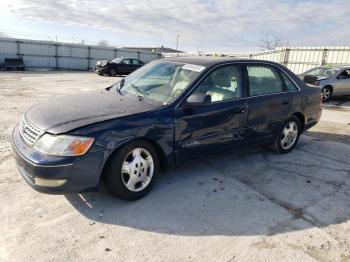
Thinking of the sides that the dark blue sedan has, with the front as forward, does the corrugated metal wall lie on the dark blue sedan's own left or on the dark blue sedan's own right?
on the dark blue sedan's own right

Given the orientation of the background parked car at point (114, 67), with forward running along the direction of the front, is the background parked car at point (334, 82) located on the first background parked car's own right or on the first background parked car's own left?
on the first background parked car's own left

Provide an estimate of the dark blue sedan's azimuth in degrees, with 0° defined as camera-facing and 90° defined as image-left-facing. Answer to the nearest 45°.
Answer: approximately 45°

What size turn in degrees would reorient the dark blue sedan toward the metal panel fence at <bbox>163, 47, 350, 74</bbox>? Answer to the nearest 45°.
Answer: approximately 180°

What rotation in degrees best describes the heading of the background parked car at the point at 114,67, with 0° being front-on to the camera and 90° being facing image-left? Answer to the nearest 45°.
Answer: approximately 45°

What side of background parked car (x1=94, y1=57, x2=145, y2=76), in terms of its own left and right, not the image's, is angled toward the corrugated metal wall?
right
